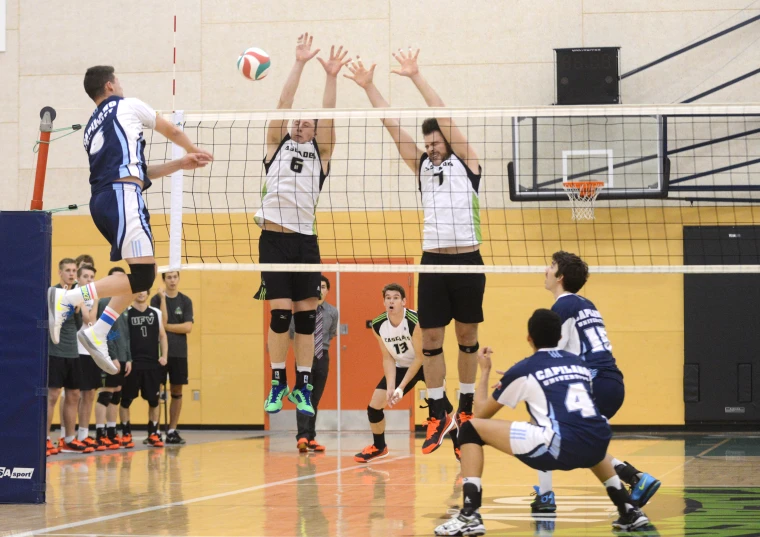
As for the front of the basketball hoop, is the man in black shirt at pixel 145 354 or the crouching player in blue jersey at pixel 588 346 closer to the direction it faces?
the crouching player in blue jersey

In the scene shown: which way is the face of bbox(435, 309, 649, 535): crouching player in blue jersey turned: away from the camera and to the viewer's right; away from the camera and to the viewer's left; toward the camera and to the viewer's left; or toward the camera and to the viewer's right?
away from the camera and to the viewer's left

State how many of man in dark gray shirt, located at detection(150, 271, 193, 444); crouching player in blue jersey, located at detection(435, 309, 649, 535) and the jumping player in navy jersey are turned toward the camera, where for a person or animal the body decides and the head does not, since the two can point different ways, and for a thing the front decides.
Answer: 1

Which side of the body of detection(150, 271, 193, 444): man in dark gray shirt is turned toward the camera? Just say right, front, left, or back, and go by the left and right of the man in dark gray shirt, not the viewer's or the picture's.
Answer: front

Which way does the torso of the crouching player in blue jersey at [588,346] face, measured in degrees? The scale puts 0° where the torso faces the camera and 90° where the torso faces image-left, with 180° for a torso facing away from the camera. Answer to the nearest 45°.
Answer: approximately 135°

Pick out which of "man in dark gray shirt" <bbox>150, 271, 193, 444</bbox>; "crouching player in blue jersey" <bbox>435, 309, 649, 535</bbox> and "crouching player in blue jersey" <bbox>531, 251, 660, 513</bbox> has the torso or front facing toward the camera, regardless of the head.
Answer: the man in dark gray shirt

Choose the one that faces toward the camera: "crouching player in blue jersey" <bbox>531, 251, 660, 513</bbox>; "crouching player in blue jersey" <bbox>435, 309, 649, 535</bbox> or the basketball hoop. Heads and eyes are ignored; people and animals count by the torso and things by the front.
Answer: the basketball hoop

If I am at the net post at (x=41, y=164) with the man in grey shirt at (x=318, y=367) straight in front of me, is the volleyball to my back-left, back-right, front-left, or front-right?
front-right

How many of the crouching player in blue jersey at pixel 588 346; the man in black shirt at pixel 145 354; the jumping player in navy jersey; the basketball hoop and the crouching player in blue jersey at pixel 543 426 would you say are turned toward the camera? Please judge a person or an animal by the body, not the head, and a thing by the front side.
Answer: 2

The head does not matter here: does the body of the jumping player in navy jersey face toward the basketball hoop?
yes

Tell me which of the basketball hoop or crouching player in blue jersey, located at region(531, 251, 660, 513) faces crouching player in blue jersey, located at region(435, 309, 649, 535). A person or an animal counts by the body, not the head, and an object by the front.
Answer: the basketball hoop

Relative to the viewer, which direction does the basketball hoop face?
toward the camera

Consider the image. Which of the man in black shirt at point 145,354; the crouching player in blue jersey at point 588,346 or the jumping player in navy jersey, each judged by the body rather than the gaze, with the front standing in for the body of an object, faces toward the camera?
the man in black shirt

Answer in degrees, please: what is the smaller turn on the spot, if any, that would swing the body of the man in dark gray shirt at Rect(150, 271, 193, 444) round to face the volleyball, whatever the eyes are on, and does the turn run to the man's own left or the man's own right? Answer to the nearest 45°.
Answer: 0° — they already face it

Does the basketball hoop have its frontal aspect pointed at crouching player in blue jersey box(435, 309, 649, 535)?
yes

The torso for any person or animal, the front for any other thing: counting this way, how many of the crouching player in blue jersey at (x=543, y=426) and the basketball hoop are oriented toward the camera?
1
